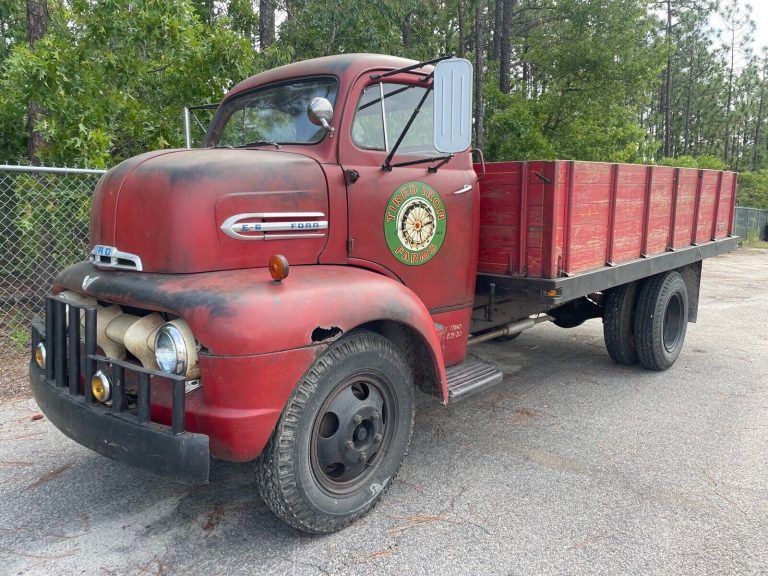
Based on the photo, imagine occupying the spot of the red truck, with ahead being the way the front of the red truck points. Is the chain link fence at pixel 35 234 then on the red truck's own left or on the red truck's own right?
on the red truck's own right

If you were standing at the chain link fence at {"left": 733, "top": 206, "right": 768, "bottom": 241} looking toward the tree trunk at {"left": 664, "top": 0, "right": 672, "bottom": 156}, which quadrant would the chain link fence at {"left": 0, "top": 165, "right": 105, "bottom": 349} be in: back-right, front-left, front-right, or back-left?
back-left

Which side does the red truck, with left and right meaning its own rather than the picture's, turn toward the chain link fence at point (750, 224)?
back
